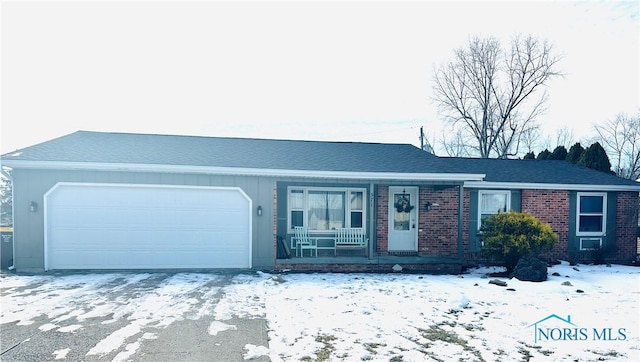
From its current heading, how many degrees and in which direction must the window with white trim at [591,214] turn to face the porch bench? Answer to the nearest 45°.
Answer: approximately 45° to its right

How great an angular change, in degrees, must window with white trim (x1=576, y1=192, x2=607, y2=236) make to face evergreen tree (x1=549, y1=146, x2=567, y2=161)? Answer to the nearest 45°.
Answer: approximately 180°

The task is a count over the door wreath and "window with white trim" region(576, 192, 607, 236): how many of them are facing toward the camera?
2

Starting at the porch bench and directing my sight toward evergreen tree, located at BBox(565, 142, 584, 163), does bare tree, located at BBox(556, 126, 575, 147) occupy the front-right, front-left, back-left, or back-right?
front-left

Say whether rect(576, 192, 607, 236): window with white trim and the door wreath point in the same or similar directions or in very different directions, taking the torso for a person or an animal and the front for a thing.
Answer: same or similar directions

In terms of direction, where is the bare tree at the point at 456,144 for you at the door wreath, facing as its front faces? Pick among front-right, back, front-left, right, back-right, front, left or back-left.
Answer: back

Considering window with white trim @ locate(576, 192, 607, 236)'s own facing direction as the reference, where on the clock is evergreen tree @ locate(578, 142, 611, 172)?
The evergreen tree is roughly at 6 o'clock from the window with white trim.

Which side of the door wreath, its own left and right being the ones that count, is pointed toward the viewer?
front

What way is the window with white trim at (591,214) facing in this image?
toward the camera

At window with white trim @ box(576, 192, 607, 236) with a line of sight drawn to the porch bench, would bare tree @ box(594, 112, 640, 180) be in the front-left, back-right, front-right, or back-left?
back-right

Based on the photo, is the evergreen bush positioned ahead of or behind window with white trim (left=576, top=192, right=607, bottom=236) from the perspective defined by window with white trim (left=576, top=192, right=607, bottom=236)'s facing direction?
ahead
